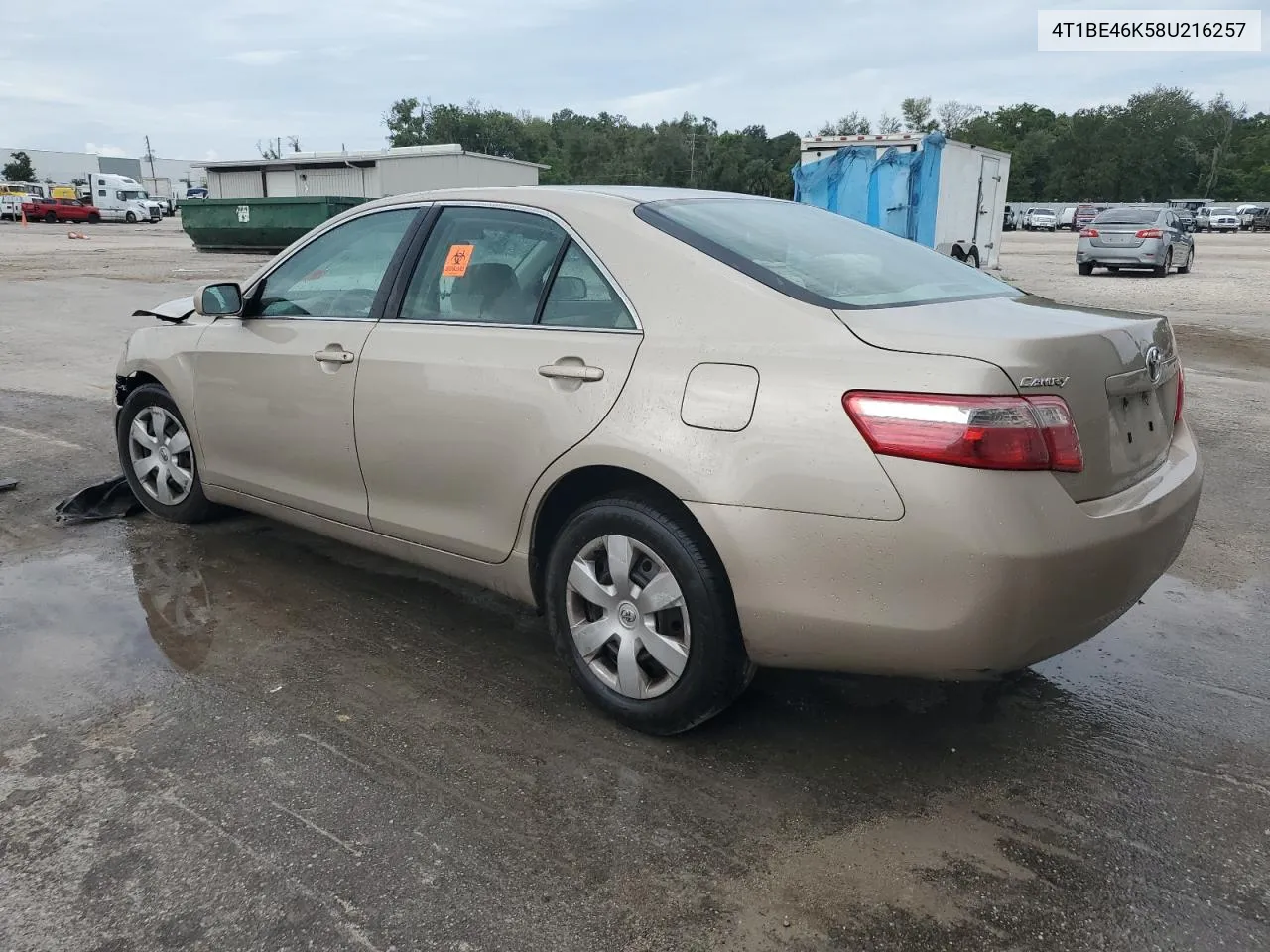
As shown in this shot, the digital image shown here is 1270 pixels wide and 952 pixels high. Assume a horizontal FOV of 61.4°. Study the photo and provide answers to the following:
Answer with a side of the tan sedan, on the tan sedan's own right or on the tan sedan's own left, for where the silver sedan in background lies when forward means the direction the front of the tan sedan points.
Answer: on the tan sedan's own right

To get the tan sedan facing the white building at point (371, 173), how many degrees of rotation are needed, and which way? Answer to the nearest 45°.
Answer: approximately 45° to its right

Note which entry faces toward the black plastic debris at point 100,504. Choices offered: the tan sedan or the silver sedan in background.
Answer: the tan sedan

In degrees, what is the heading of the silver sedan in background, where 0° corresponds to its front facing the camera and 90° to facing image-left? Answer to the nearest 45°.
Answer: approximately 225°

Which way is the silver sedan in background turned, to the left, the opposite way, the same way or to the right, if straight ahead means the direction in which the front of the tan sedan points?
to the right

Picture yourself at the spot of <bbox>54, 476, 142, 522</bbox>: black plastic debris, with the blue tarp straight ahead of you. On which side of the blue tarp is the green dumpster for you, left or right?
left

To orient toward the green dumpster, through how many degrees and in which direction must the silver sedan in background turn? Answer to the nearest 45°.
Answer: approximately 135° to its left

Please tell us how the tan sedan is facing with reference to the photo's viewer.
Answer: facing away from the viewer and to the left of the viewer
